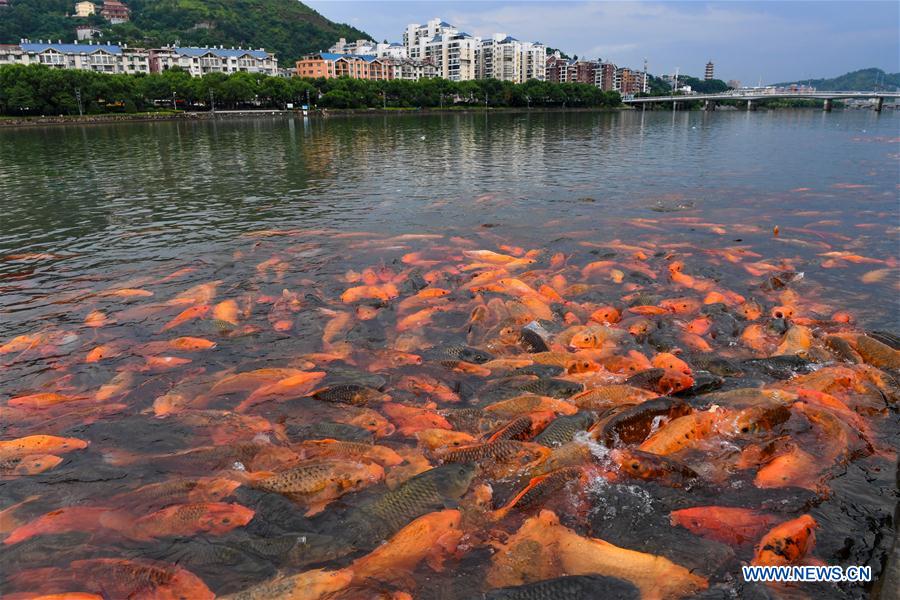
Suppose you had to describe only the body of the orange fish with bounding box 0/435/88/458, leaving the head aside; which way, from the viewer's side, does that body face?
to the viewer's right

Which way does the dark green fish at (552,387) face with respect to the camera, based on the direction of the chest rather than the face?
to the viewer's right

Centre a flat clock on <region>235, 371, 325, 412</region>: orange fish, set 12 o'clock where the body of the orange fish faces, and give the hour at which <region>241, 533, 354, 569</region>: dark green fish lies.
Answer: The dark green fish is roughly at 3 o'clock from the orange fish.

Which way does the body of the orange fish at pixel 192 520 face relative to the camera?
to the viewer's right

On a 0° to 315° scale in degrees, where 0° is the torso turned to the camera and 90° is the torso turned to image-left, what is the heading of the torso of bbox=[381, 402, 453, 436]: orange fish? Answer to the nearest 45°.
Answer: approximately 270°

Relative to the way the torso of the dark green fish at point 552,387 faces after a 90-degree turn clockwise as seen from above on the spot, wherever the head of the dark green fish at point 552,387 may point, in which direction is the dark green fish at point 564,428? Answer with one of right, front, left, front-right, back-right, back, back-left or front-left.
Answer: front

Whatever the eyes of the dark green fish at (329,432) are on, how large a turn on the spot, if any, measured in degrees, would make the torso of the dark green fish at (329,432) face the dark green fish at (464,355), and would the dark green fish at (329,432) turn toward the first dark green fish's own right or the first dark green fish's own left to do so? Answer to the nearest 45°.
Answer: approximately 45° to the first dark green fish's own left

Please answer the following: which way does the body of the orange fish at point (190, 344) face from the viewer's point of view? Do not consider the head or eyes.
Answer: to the viewer's right

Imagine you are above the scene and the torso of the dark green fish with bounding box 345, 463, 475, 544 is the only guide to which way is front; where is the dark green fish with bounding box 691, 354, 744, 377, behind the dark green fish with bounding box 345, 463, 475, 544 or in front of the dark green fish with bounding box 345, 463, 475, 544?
in front

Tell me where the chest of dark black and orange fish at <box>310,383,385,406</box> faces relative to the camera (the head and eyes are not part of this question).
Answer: to the viewer's right

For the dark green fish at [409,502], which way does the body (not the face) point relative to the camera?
to the viewer's right
